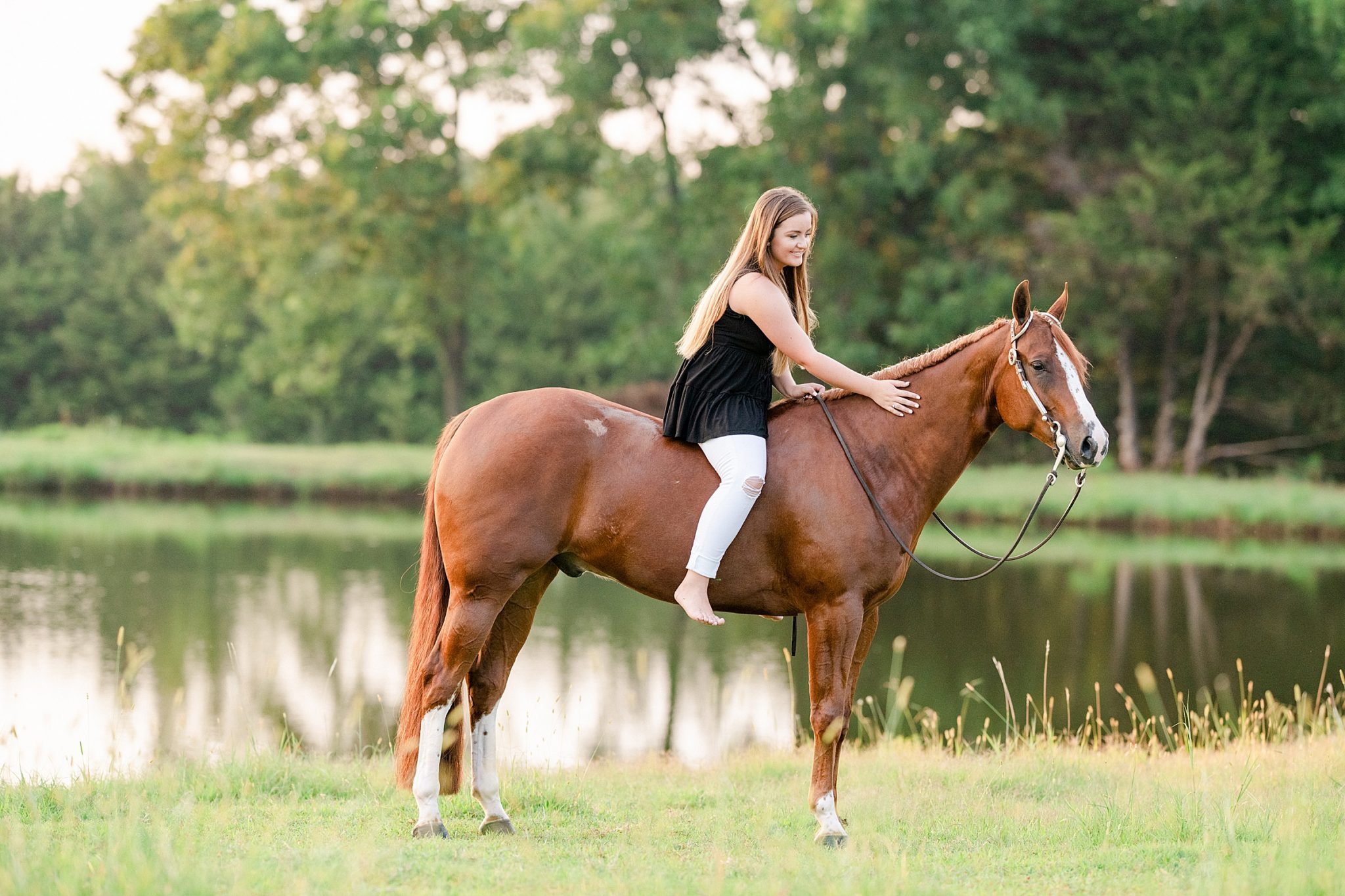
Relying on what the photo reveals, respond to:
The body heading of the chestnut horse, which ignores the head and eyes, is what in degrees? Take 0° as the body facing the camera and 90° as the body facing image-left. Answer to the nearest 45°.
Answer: approximately 270°

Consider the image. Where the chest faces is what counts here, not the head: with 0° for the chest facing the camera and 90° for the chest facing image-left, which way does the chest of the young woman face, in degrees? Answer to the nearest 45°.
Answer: approximately 270°
